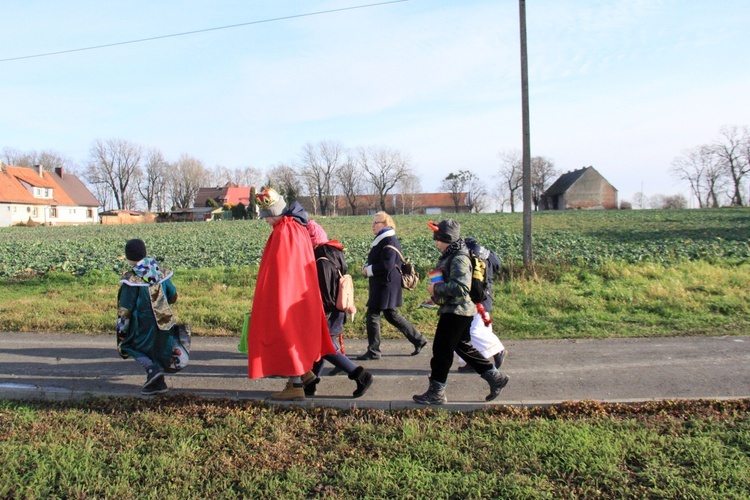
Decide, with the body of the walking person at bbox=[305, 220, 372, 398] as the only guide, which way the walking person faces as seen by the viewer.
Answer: to the viewer's left

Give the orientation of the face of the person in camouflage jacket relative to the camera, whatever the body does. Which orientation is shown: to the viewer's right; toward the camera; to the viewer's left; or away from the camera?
to the viewer's left

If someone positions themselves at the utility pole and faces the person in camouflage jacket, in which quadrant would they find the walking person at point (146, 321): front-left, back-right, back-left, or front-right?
front-right

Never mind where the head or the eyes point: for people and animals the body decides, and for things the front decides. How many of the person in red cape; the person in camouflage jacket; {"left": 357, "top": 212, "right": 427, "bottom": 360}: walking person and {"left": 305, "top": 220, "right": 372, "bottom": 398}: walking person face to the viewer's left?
4

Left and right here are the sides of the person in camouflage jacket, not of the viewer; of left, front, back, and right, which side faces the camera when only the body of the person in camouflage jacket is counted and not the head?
left

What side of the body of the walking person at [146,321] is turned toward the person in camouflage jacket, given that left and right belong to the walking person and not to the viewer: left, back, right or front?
back

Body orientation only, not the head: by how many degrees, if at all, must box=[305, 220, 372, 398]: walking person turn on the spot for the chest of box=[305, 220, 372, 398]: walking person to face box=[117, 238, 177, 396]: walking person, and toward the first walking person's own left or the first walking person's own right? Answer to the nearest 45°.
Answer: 0° — they already face them

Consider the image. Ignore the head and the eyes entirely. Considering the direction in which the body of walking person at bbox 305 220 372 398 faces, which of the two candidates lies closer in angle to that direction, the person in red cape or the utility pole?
the person in red cape

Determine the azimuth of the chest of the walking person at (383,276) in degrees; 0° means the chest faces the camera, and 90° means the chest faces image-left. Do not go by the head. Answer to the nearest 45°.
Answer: approximately 90°

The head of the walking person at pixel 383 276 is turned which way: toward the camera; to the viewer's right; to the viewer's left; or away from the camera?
to the viewer's left

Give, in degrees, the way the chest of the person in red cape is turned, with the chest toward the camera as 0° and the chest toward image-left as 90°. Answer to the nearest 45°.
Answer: approximately 90°

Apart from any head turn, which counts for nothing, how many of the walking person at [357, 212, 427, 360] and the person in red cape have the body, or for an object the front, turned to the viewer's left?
2

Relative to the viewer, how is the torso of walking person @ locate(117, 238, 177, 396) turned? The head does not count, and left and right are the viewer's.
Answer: facing away from the viewer and to the left of the viewer
